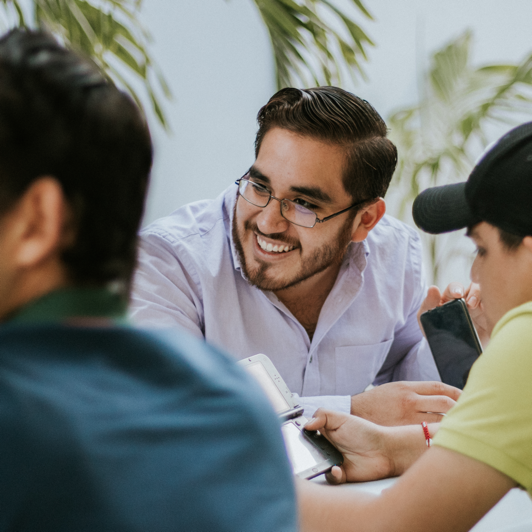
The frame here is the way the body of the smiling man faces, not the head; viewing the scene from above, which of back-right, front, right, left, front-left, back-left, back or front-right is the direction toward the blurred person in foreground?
front

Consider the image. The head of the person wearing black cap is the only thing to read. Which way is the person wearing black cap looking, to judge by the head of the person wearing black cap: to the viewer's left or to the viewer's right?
to the viewer's left

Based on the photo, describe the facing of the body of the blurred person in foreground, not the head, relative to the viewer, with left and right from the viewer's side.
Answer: facing away from the viewer and to the left of the viewer

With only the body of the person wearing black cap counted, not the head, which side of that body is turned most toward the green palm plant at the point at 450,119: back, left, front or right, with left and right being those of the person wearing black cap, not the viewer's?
right

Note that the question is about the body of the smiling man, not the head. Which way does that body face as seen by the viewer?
toward the camera

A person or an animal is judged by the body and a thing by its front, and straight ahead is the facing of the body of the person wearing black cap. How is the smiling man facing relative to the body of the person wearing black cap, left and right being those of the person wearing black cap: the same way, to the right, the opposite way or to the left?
to the left

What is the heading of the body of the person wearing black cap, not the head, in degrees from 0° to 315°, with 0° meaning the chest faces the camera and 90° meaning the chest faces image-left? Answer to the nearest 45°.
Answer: approximately 90°
